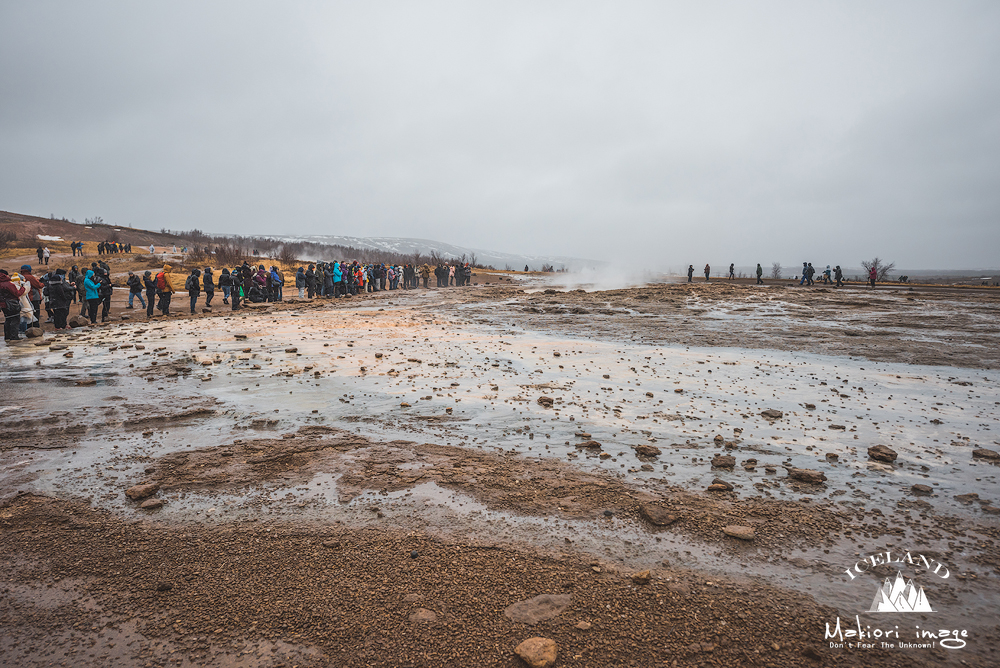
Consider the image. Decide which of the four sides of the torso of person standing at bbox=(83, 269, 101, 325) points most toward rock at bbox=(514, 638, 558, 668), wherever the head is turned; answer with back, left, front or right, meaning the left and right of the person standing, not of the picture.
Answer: right

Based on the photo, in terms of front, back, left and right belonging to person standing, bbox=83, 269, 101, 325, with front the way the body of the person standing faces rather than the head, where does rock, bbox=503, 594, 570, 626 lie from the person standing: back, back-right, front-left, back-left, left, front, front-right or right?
right

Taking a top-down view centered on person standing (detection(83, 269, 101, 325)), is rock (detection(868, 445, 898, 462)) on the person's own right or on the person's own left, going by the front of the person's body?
on the person's own right

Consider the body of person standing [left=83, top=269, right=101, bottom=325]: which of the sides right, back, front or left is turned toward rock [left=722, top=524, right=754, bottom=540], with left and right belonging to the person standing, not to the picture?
right

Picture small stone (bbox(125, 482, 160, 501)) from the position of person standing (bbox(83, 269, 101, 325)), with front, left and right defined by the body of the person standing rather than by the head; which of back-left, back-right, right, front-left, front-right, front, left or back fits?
right

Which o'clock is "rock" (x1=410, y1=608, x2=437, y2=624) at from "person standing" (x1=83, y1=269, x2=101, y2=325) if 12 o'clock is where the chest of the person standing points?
The rock is roughly at 3 o'clock from the person standing.

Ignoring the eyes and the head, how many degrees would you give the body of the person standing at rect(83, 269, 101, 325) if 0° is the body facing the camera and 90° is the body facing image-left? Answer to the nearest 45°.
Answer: approximately 270°

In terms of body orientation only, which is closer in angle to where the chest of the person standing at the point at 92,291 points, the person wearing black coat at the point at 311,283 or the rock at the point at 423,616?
the person wearing black coat

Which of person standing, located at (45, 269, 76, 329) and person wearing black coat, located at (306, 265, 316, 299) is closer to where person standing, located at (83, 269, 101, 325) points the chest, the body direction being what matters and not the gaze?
the person wearing black coat
